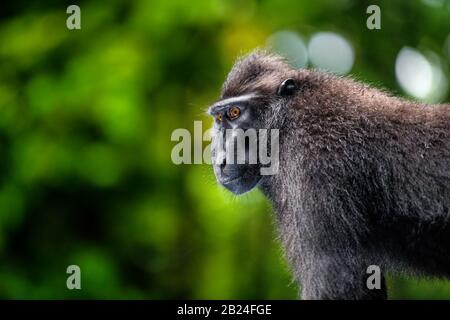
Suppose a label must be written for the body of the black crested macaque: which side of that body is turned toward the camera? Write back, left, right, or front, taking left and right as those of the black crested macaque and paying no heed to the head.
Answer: left
